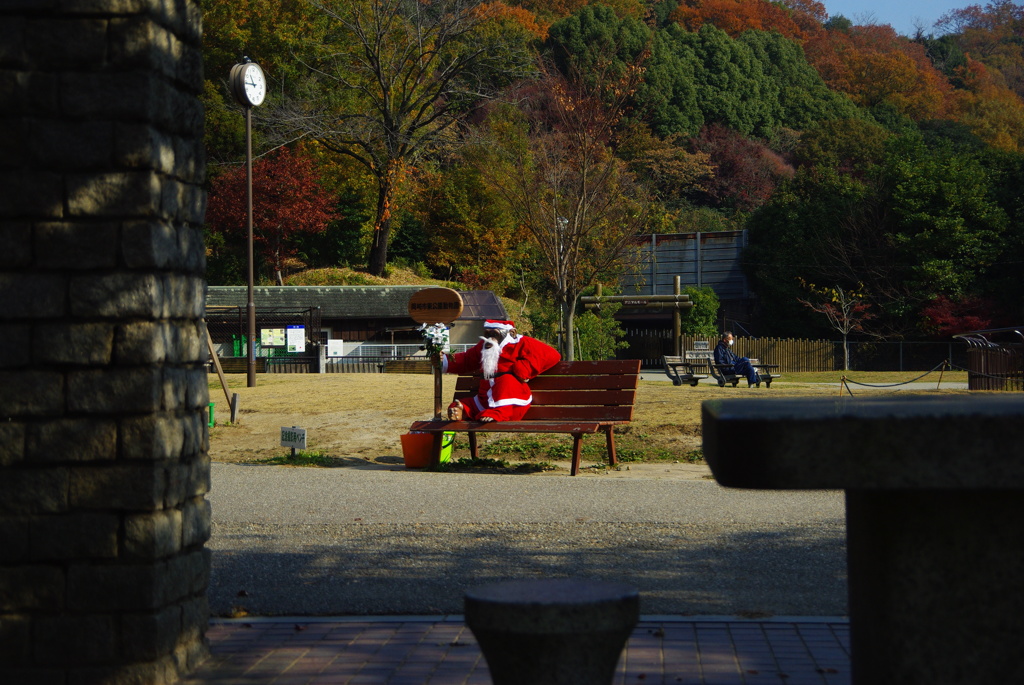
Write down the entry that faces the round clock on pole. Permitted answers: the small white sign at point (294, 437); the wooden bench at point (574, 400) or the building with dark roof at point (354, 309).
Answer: the building with dark roof

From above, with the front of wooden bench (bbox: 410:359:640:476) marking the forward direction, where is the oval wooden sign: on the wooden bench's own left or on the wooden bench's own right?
on the wooden bench's own right

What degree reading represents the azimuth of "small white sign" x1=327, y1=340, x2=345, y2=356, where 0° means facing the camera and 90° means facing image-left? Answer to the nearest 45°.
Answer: approximately 0°

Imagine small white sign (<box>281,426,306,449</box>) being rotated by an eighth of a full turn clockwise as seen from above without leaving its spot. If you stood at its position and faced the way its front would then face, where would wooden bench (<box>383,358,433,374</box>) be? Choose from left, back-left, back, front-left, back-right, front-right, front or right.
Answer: back-right

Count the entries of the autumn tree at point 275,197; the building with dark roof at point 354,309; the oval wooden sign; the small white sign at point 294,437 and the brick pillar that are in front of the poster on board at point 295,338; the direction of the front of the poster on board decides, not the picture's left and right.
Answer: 3

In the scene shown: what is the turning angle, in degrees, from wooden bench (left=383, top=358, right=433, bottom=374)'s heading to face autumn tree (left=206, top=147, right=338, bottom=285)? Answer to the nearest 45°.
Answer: approximately 135° to its right

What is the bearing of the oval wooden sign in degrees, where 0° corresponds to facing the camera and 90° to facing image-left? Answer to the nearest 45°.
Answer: approximately 0°

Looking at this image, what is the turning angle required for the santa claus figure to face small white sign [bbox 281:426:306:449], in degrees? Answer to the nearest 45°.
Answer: approximately 45° to its right

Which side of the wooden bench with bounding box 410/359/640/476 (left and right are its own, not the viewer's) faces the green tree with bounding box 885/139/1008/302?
back
